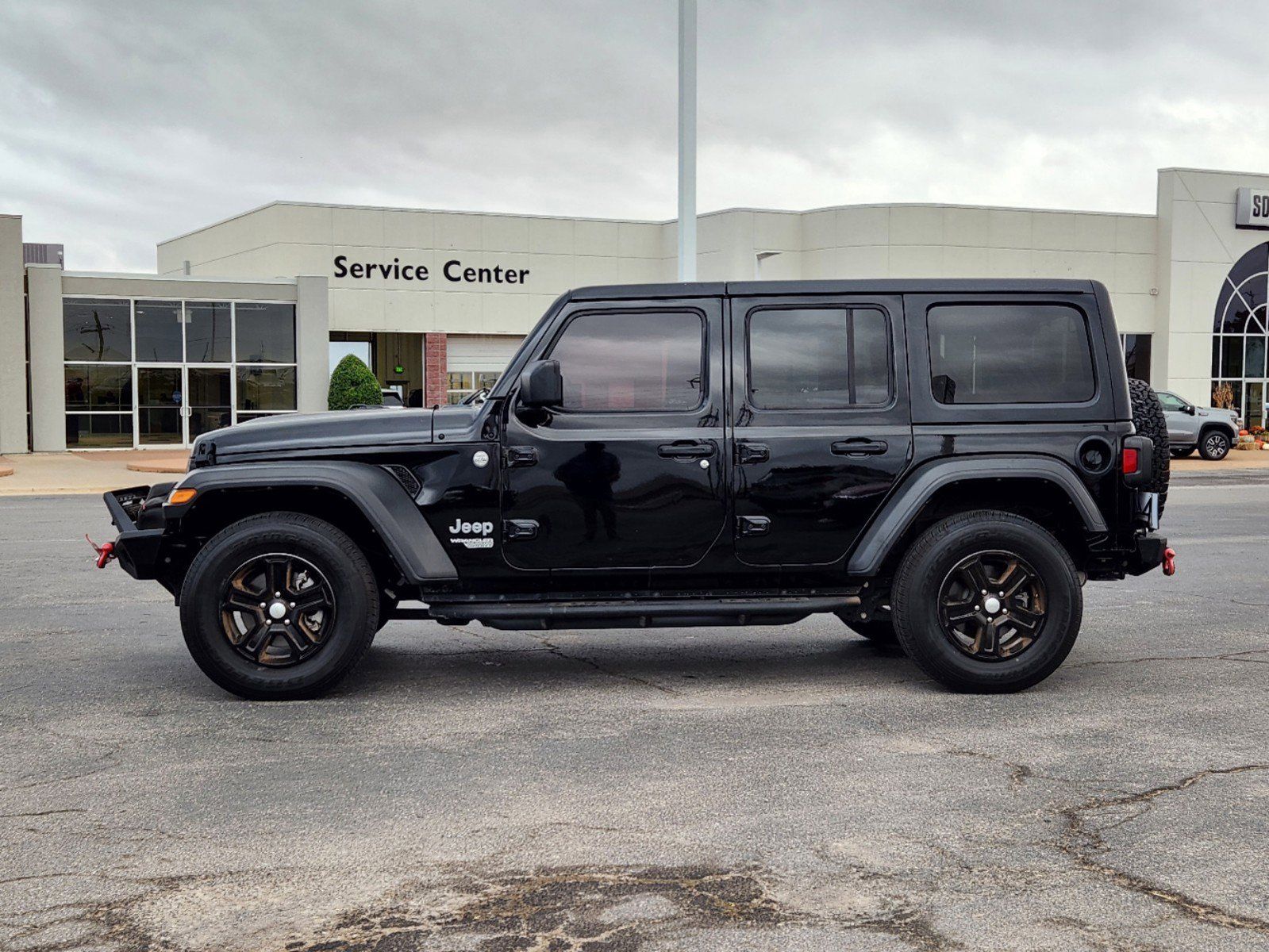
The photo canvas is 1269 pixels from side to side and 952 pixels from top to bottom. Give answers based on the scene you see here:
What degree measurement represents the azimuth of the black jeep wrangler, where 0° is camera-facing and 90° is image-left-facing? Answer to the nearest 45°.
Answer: approximately 90°

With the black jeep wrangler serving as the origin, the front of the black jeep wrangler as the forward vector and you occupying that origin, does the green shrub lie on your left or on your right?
on your right

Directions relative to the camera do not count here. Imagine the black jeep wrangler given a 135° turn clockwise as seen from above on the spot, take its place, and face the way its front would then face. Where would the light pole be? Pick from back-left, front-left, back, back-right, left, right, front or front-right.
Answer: front-left
